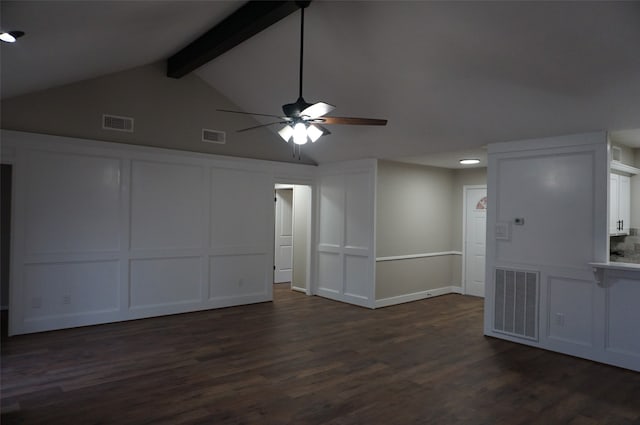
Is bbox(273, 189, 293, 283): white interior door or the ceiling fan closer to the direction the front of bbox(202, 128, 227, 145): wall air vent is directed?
the ceiling fan

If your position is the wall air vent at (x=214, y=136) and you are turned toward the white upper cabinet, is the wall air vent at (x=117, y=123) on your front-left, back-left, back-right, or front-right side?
back-right

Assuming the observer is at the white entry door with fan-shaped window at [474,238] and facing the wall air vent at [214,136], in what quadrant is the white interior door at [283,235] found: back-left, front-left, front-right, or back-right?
front-right

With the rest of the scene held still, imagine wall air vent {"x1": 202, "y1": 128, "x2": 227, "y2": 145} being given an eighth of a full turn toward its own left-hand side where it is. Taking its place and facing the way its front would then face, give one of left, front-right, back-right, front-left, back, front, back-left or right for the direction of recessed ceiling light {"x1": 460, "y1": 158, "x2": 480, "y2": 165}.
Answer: front

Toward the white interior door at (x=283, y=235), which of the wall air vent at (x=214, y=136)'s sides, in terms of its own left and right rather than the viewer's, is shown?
left

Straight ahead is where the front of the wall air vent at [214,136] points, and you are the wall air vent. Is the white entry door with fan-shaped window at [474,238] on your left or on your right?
on your left

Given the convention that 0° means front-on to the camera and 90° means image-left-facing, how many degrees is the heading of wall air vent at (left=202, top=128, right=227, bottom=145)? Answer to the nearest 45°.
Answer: approximately 315°

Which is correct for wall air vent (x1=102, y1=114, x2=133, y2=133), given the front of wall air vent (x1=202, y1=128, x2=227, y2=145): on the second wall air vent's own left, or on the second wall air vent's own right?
on the second wall air vent's own right

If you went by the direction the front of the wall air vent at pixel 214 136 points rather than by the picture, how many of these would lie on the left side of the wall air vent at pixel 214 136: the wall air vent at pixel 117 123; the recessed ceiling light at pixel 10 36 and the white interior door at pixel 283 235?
1
